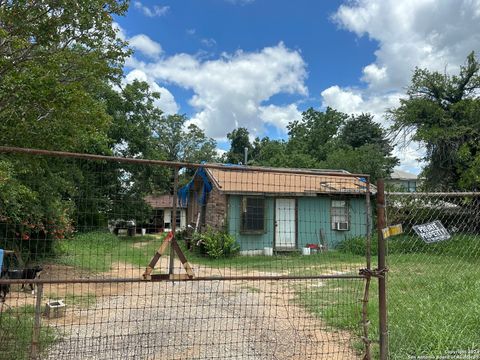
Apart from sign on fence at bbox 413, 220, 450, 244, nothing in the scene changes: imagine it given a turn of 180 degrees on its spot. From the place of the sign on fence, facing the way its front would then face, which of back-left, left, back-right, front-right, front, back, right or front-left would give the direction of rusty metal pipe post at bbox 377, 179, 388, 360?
back-left

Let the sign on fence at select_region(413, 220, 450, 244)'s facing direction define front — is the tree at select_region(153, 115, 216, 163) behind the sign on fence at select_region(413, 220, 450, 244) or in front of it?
behind

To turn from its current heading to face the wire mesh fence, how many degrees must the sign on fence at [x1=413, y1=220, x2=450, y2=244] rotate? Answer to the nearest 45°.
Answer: approximately 90° to its right

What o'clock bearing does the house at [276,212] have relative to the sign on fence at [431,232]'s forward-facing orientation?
The house is roughly at 5 o'clock from the sign on fence.

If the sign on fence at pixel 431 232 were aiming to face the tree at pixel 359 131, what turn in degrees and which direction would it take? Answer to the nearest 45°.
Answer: approximately 180°

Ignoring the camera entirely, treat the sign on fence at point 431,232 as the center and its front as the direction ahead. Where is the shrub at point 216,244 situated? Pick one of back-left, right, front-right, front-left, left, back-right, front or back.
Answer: back-right

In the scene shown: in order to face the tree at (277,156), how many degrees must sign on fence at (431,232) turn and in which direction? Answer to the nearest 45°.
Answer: approximately 180°

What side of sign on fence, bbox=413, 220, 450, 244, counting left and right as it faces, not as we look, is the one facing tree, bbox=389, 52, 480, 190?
back

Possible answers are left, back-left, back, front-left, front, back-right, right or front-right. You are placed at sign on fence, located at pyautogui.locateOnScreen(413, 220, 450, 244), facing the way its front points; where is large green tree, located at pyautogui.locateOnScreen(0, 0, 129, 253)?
right

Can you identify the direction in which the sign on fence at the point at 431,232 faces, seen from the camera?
facing the viewer

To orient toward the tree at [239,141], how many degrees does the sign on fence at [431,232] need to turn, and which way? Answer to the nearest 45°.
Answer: approximately 135° to its right
